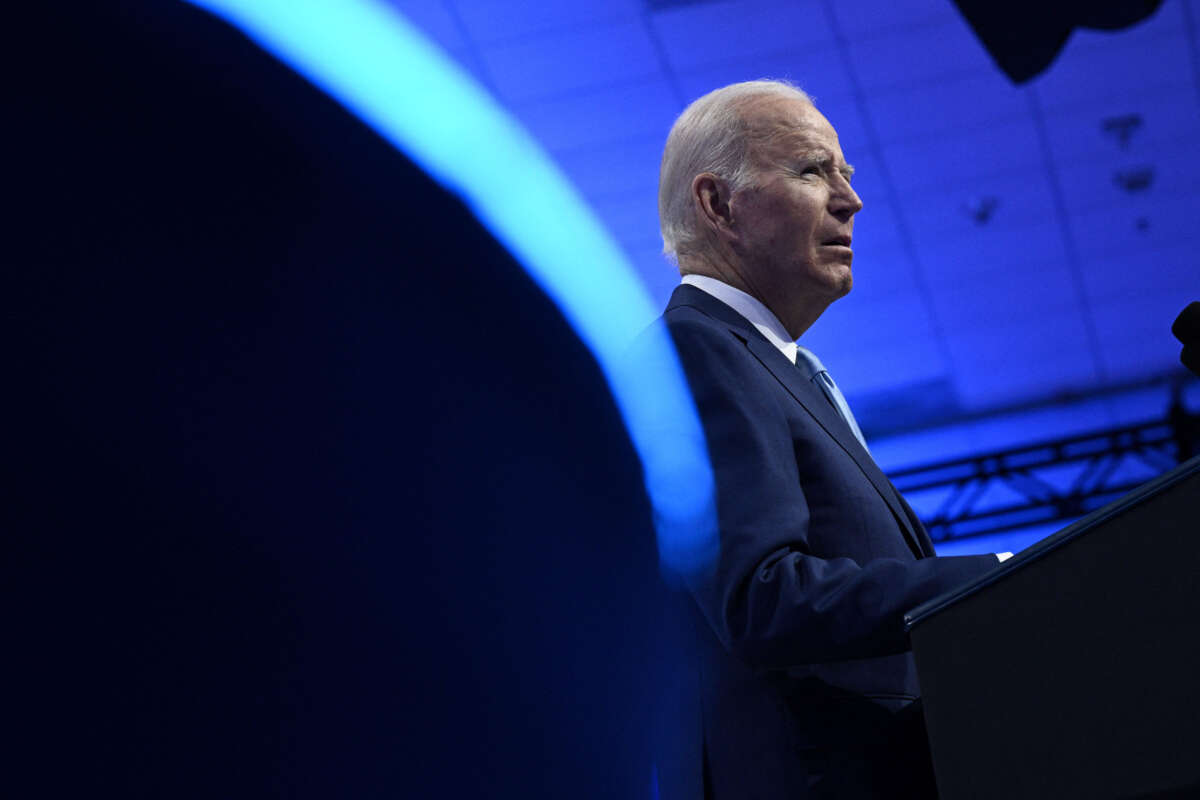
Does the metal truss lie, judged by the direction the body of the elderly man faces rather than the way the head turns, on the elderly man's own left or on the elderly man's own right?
on the elderly man's own left

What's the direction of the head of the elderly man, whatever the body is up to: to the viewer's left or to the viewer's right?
to the viewer's right

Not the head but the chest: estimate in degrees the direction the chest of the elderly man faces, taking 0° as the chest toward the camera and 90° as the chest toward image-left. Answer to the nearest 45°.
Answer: approximately 270°

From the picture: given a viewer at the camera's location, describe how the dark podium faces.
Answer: facing to the right of the viewer

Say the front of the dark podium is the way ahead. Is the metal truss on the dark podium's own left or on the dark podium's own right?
on the dark podium's own left

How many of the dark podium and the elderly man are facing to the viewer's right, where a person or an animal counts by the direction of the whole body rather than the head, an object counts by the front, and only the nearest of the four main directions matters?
2
